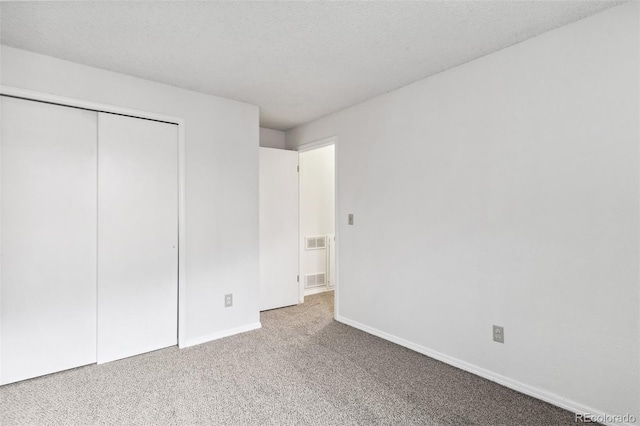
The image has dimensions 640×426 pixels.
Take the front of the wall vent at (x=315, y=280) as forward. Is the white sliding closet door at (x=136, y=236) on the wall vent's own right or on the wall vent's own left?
on the wall vent's own right

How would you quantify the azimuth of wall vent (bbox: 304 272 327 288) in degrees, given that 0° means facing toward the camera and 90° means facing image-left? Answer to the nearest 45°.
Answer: approximately 315°
